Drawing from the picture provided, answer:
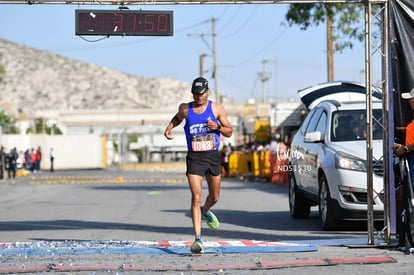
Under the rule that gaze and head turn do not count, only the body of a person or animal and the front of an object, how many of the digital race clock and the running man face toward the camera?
2

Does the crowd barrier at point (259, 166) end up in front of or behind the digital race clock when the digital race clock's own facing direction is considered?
behind

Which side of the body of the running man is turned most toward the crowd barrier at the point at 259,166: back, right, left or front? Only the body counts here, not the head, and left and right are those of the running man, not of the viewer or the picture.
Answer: back
